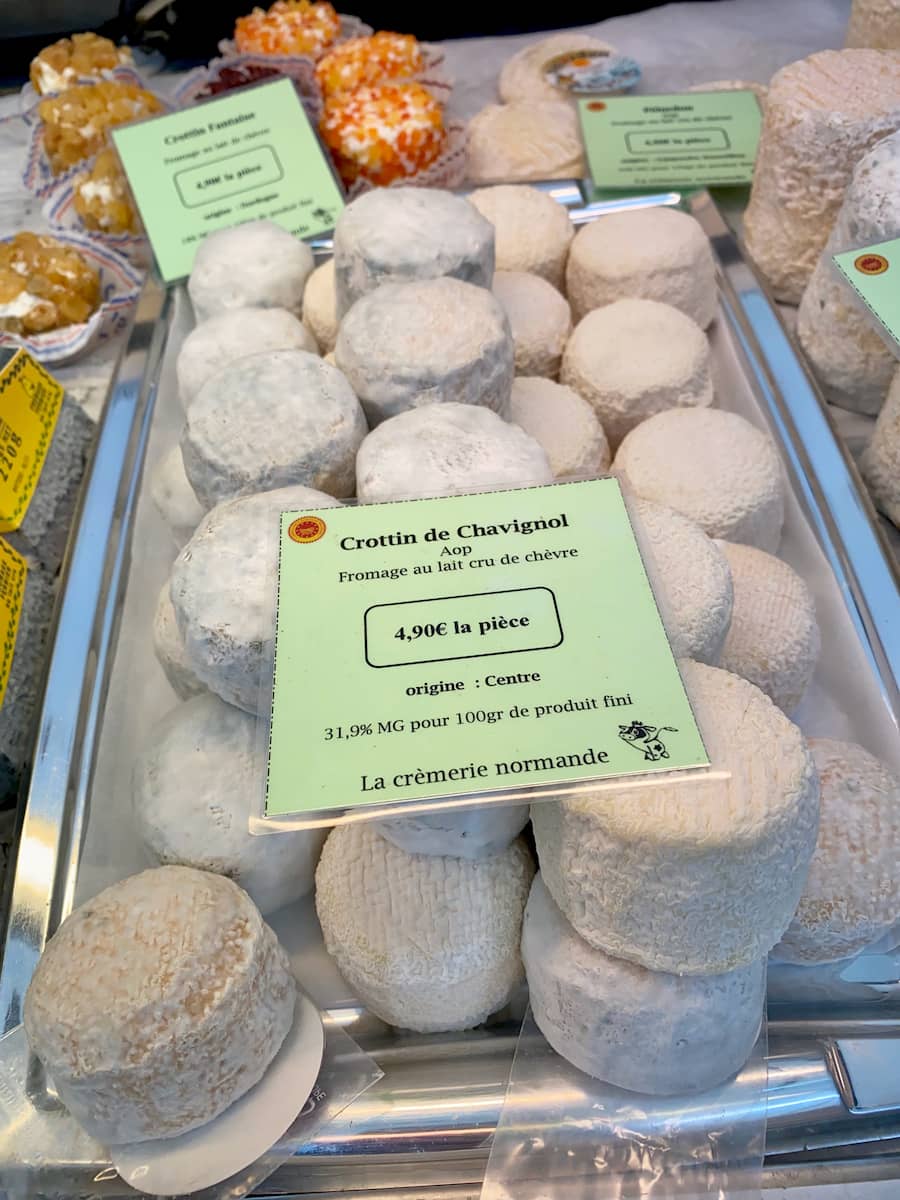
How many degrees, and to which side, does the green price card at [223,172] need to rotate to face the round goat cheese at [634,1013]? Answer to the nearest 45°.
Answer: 0° — it already faces it

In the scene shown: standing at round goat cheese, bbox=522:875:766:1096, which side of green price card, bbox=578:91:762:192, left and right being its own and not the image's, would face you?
front

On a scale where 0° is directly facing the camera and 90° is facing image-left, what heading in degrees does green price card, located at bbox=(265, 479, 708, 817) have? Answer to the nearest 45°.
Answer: approximately 0°

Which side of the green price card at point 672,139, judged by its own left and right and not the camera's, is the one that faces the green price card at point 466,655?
front

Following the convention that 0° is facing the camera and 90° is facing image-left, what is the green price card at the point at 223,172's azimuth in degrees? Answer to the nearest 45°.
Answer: approximately 0°

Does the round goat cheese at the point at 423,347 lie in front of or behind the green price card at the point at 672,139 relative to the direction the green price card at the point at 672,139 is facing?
in front

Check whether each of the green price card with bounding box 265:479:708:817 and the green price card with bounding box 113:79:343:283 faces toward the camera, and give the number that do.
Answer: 2
